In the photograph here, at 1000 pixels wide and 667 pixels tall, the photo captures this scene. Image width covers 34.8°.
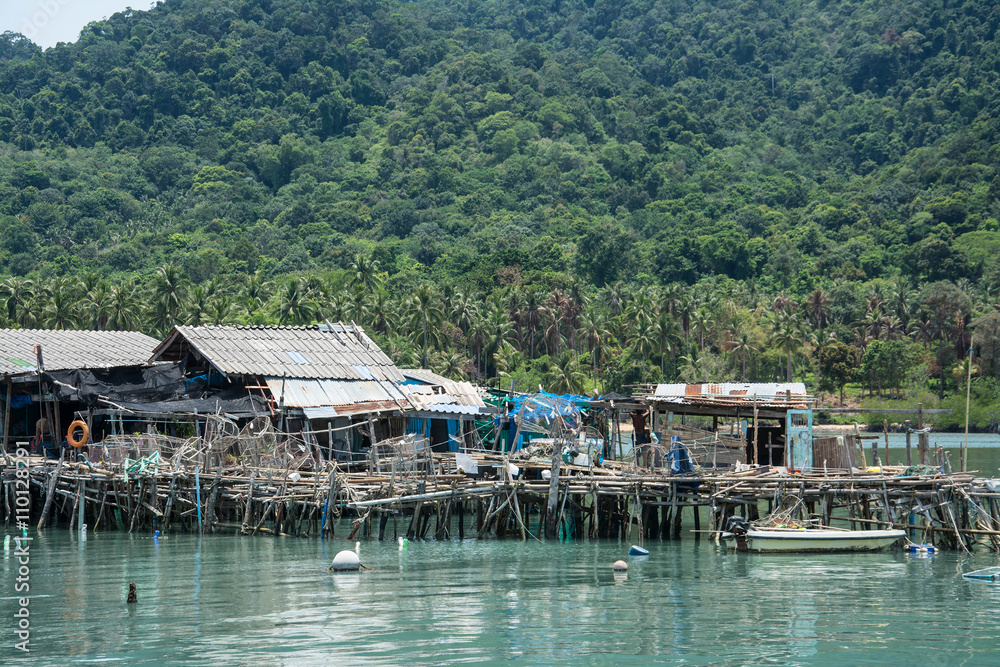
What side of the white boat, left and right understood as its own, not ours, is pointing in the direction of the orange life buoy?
back

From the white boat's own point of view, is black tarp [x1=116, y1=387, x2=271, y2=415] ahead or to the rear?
to the rear

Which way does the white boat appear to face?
to the viewer's right

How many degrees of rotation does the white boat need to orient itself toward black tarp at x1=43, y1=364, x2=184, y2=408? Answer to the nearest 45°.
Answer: approximately 180°

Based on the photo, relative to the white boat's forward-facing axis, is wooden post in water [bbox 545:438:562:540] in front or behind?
behind

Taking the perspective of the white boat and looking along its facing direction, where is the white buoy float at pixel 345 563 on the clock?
The white buoy float is roughly at 5 o'clock from the white boat.

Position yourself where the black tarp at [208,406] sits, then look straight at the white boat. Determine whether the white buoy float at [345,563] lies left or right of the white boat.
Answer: right

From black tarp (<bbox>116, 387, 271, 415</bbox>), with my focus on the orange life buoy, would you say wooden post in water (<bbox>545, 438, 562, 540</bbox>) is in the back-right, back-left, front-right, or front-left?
back-left
